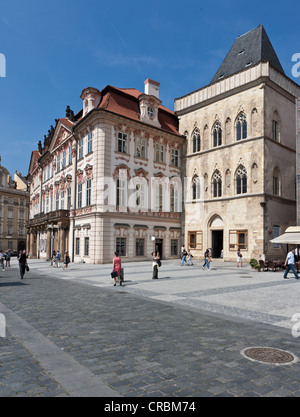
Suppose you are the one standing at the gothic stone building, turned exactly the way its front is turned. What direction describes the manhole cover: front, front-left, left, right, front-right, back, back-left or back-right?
front-left

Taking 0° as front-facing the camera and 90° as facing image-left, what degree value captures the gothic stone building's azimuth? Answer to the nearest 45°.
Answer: approximately 45°

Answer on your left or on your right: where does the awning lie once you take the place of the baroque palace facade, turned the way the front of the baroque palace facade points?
on your left

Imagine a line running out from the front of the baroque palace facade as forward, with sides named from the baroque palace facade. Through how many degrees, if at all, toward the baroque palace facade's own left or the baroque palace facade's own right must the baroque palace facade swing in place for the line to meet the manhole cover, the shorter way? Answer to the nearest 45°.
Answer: approximately 45° to the baroque palace facade's own left

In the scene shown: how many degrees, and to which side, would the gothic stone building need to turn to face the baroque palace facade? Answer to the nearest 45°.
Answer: approximately 45° to its right

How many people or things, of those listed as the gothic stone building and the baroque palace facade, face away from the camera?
0

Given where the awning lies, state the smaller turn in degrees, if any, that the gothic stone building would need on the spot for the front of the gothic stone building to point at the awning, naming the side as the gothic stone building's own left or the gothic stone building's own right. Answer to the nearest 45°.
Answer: approximately 45° to the gothic stone building's own left

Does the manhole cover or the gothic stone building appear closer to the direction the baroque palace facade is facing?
the manhole cover
